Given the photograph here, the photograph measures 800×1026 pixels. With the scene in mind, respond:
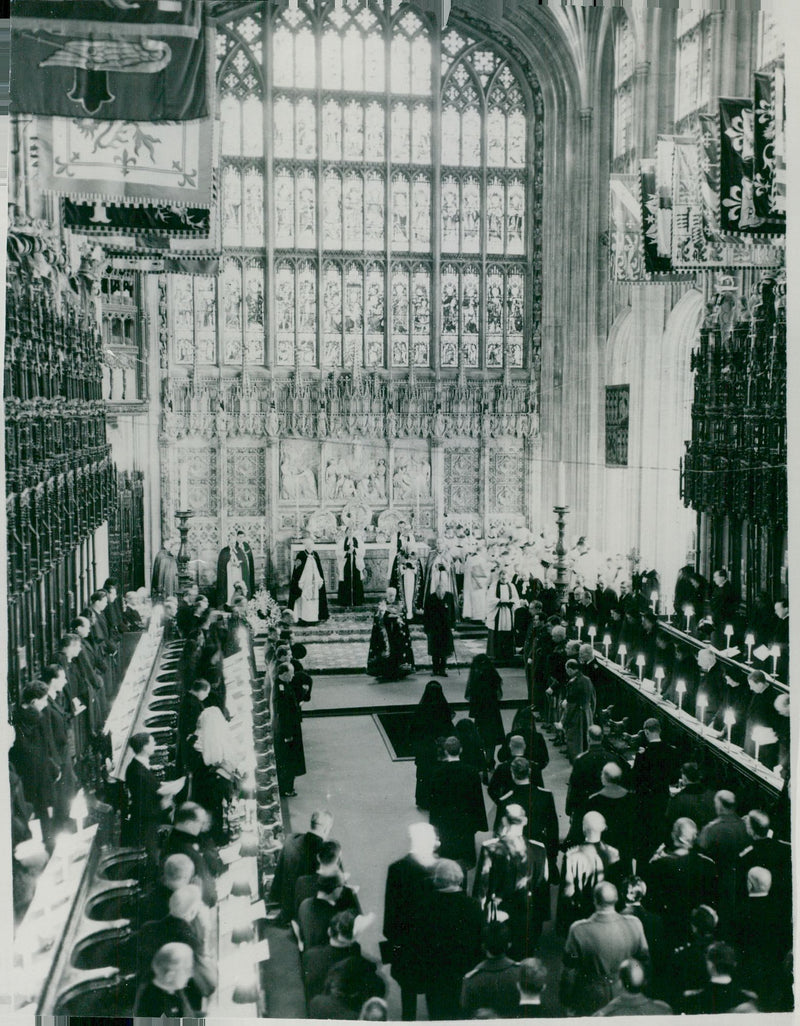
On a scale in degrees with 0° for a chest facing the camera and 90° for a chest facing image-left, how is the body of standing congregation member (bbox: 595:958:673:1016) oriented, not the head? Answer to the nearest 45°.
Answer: approximately 180°

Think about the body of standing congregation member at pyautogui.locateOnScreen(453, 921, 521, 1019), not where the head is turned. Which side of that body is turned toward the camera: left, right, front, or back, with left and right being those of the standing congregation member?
back

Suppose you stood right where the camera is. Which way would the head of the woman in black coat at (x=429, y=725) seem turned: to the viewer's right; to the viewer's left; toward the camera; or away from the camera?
away from the camera

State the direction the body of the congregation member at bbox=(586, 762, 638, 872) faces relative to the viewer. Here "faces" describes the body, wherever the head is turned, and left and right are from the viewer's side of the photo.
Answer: facing away from the viewer

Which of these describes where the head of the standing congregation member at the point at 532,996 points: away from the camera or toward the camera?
away from the camera

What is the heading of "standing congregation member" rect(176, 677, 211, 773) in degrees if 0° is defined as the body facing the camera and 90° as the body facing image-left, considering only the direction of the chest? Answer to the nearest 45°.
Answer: approximately 270°

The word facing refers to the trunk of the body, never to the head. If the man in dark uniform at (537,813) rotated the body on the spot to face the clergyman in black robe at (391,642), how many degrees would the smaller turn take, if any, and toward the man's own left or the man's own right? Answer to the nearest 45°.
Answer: approximately 45° to the man's own left

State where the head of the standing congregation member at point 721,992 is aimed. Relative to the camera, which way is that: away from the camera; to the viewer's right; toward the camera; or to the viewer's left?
away from the camera

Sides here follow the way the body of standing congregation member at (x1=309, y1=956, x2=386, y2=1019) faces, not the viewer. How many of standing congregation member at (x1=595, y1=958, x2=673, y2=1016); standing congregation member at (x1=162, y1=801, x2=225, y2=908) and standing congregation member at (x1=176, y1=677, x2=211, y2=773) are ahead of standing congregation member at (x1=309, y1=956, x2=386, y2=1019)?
1

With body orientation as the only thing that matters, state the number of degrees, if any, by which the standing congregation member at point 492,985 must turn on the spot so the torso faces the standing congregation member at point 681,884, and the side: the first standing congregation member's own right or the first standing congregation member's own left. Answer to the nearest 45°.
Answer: approximately 90° to the first standing congregation member's own right

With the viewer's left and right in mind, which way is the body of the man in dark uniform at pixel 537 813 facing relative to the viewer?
facing away from the viewer

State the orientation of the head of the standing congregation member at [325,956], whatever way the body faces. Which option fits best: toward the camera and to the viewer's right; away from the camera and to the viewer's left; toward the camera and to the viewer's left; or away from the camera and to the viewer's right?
away from the camera and to the viewer's right
